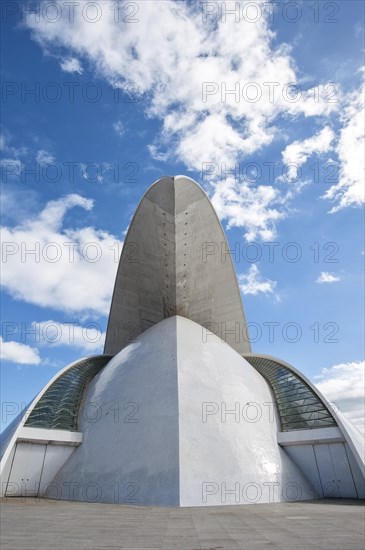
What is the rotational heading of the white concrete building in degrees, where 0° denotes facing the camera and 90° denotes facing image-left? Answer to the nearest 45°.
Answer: approximately 0°
